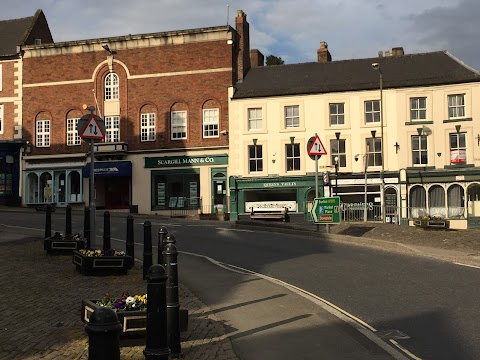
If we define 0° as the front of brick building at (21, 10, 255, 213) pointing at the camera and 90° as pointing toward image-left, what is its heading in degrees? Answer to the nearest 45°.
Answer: approximately 0°

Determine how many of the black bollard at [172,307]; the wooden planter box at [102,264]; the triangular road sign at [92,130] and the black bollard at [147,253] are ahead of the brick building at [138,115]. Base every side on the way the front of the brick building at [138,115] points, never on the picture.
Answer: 4

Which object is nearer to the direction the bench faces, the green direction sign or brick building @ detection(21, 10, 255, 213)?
the green direction sign

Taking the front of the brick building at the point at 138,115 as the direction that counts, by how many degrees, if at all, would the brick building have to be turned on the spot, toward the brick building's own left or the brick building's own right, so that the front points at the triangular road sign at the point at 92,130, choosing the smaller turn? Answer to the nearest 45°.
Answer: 0° — it already faces it

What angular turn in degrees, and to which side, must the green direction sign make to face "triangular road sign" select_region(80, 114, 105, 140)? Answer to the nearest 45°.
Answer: approximately 45° to its right

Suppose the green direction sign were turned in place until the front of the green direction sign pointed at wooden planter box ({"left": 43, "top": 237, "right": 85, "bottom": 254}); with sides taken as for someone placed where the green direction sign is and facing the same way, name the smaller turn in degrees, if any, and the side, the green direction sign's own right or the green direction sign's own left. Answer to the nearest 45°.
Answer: approximately 45° to the green direction sign's own right

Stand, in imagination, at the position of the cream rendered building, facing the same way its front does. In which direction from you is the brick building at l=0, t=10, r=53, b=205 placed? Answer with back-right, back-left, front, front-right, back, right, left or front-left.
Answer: right

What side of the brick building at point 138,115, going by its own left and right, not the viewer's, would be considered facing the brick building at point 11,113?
right

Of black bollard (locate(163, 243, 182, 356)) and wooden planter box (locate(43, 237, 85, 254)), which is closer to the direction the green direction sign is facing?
the black bollard

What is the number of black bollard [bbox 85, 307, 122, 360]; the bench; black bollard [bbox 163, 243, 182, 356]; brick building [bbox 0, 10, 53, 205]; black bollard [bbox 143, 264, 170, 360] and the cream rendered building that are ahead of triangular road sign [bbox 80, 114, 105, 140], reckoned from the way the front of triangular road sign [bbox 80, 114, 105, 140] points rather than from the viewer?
3

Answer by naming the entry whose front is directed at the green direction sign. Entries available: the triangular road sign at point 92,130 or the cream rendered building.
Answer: the cream rendered building

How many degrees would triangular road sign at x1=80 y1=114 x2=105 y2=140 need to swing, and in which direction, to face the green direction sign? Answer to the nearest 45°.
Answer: approximately 135° to its left

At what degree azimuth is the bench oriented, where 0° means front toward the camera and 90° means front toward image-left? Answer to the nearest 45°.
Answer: approximately 0°
